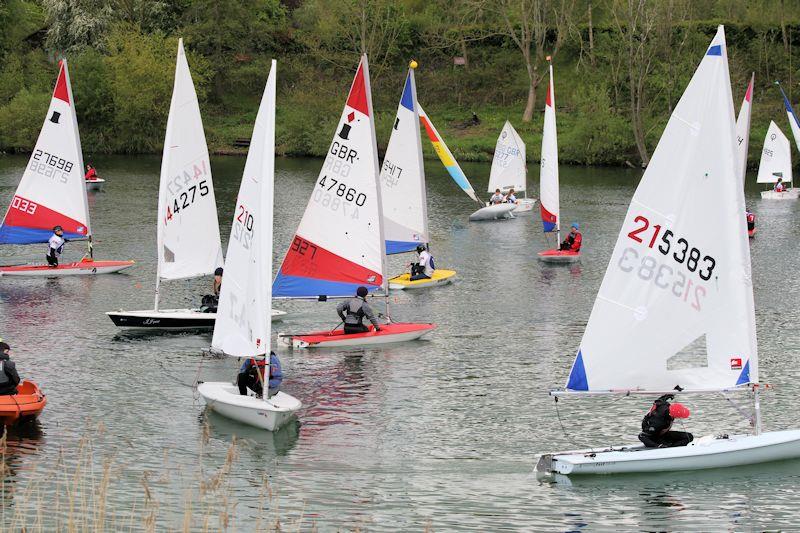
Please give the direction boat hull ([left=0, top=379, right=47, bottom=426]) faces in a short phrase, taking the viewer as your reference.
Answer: facing to the right of the viewer

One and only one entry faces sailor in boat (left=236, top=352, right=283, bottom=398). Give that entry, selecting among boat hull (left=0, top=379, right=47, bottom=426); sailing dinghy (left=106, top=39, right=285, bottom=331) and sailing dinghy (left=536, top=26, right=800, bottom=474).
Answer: the boat hull

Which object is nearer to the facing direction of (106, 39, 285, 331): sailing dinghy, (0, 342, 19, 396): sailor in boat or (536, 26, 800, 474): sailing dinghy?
the sailor in boat

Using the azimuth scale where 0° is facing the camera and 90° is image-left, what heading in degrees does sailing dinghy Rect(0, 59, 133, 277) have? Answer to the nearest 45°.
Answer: approximately 270°

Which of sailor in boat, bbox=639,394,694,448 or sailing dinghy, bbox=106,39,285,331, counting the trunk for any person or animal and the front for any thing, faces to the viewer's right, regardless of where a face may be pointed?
the sailor in boat

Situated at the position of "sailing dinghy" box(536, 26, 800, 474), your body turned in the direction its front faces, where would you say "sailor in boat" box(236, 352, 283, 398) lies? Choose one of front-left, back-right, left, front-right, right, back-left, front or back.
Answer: back

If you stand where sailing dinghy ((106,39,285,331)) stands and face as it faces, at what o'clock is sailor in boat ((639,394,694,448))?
The sailor in boat is roughly at 8 o'clock from the sailing dinghy.

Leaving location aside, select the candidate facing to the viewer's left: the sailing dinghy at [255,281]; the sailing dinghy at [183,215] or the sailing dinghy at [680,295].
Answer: the sailing dinghy at [183,215]

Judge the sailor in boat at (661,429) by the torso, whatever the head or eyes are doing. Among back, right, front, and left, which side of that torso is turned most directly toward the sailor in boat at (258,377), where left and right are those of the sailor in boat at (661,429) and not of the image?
back

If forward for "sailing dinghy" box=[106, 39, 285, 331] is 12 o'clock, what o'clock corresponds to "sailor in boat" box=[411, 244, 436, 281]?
The sailor in boat is roughly at 5 o'clock from the sailing dinghy.

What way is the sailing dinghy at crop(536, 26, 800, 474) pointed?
to the viewer's right

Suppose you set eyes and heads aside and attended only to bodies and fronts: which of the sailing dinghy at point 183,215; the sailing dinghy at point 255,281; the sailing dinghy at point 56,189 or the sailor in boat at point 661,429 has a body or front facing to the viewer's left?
the sailing dinghy at point 183,215

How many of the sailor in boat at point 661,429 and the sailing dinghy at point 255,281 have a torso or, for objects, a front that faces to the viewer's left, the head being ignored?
0

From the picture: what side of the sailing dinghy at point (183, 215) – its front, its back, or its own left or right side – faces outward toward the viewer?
left
